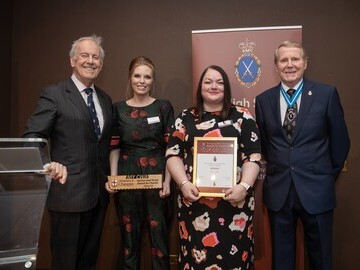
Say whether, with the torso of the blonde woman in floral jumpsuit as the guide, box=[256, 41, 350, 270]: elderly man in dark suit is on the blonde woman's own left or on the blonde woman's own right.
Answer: on the blonde woman's own left

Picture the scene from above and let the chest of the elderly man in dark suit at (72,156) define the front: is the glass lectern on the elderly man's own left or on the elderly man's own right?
on the elderly man's own right

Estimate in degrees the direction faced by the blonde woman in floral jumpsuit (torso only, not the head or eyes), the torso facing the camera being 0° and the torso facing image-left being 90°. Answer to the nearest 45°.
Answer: approximately 0°
